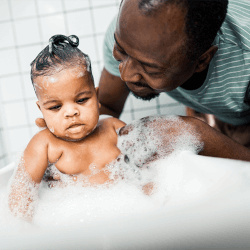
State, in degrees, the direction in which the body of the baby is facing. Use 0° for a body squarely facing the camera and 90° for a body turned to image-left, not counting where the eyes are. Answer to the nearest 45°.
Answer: approximately 0°

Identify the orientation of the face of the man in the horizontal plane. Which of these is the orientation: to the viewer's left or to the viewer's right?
to the viewer's left
